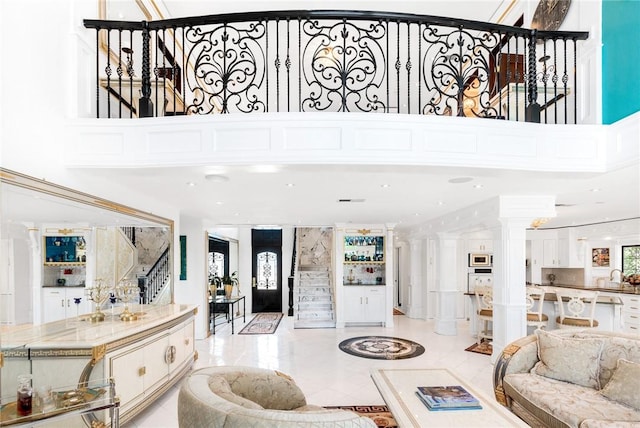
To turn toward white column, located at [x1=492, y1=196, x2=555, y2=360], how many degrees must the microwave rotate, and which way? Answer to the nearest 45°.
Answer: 0° — it already faces it

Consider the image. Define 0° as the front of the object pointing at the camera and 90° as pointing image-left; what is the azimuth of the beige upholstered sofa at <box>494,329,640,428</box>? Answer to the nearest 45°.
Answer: approximately 45°

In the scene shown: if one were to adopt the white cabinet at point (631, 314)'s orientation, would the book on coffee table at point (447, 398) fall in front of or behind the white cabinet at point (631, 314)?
in front

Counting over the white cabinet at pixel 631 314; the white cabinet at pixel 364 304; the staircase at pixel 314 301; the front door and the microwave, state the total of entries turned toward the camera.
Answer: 5

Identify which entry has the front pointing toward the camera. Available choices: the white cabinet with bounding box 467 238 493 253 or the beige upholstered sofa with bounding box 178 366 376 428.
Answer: the white cabinet

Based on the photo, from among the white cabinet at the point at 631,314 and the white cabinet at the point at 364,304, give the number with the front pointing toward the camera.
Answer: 2

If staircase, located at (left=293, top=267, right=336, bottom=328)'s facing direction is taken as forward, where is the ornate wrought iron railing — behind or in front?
in front

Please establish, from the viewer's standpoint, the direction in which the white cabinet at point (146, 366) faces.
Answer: facing the viewer and to the right of the viewer

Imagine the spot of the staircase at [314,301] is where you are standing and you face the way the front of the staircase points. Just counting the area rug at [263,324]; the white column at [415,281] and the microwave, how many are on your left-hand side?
2

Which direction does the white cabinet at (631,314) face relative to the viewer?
toward the camera

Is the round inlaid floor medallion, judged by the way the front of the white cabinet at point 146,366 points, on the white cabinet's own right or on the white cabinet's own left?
on the white cabinet's own left

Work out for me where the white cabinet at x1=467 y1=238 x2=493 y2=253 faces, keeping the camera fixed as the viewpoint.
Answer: facing the viewer

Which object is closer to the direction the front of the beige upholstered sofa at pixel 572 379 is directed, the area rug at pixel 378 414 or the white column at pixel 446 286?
the area rug

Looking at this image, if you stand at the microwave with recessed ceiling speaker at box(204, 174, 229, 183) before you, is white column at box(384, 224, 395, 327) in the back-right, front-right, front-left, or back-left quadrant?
front-right

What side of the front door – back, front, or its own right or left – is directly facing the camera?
front

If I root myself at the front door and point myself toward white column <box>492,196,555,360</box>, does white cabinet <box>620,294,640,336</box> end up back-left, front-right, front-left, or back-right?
front-left
